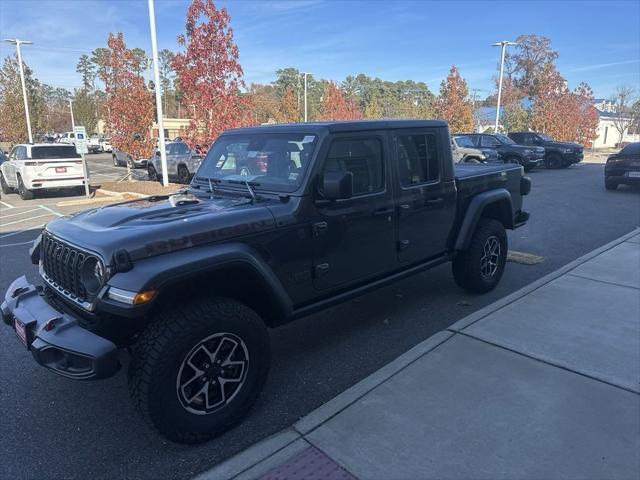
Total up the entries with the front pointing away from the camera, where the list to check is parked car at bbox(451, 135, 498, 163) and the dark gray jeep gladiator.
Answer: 0

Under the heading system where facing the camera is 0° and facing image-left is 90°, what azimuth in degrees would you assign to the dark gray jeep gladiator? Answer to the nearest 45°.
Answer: approximately 45°

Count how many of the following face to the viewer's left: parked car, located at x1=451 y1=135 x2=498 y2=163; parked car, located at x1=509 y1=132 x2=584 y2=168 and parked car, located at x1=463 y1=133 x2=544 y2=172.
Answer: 0

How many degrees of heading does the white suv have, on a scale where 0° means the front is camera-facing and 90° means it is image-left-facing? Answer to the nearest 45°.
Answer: approximately 135°

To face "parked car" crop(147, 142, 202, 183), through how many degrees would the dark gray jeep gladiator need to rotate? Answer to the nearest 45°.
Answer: approximately 135° to its right

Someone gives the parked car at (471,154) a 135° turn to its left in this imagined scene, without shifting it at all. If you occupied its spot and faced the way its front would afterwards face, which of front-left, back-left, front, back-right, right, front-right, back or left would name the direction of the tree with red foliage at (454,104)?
front

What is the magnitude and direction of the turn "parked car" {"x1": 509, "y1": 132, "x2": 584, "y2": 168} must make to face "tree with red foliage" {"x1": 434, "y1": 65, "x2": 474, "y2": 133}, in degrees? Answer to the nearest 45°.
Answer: approximately 180°

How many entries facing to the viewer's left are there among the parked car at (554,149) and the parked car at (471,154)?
0

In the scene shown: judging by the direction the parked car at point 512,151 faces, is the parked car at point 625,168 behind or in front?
in front

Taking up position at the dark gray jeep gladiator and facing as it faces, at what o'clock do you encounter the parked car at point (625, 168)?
The parked car is roughly at 6 o'clock from the dark gray jeep gladiator.

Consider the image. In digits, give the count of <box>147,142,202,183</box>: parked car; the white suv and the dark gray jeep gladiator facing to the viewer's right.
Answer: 0

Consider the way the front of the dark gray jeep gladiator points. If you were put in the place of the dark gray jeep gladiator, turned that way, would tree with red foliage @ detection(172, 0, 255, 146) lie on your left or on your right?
on your right

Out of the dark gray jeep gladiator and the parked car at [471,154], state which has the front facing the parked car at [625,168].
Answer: the parked car at [471,154]

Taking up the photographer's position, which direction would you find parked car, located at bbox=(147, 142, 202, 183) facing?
facing away from the viewer and to the left of the viewer
